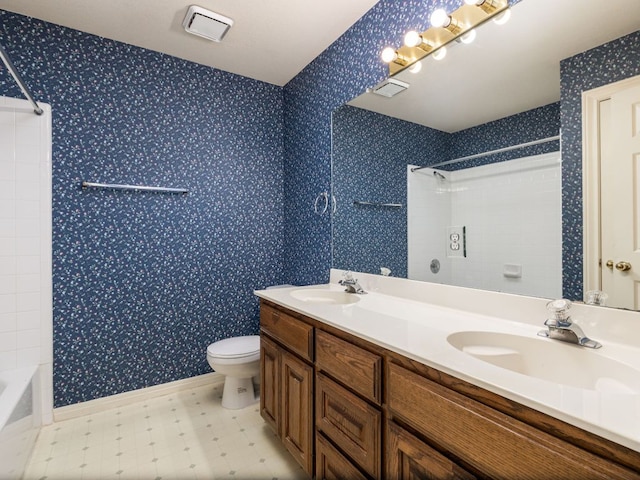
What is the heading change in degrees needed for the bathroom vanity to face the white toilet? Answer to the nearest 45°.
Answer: approximately 90° to its right

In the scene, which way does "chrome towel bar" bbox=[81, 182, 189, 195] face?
toward the camera

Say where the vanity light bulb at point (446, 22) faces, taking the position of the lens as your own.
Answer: facing the viewer and to the left of the viewer

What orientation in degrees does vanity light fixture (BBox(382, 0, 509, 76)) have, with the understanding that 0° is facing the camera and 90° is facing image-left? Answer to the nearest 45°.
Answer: approximately 45°

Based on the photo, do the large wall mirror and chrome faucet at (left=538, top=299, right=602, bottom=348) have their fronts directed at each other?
no

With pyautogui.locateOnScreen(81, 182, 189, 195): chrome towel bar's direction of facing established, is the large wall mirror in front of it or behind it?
in front

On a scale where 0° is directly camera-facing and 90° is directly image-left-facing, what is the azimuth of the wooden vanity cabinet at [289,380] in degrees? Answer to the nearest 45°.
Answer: approximately 45°

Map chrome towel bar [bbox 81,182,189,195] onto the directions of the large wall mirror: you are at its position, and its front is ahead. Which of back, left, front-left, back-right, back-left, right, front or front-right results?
front-right

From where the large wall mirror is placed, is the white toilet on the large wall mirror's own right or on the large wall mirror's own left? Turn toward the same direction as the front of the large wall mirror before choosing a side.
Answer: on the large wall mirror's own right

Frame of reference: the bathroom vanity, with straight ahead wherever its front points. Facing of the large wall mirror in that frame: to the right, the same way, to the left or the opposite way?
the same way

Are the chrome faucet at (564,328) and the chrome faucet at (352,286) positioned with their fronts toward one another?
no
